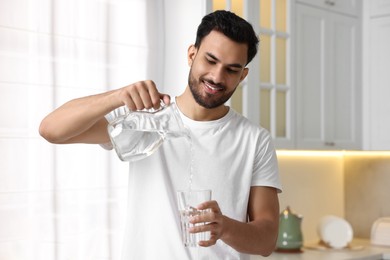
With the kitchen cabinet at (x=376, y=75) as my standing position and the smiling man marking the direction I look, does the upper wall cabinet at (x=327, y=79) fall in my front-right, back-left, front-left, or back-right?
front-right

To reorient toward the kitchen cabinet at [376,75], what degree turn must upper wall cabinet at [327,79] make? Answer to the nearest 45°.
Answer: approximately 90° to its left

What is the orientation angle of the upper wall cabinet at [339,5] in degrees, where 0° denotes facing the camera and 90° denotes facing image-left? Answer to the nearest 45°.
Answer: approximately 315°

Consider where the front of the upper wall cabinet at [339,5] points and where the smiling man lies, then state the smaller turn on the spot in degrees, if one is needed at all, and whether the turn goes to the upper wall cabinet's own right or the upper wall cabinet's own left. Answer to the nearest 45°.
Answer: approximately 45° to the upper wall cabinet's own right

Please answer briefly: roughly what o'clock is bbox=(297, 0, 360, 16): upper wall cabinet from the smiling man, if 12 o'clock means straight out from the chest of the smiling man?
The upper wall cabinet is roughly at 7 o'clock from the smiling man.

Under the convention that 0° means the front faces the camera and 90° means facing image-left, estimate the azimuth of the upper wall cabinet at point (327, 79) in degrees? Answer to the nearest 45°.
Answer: approximately 315°

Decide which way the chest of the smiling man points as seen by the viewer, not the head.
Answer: toward the camera

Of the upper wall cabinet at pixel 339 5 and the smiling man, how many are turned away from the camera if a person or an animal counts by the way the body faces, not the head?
0
